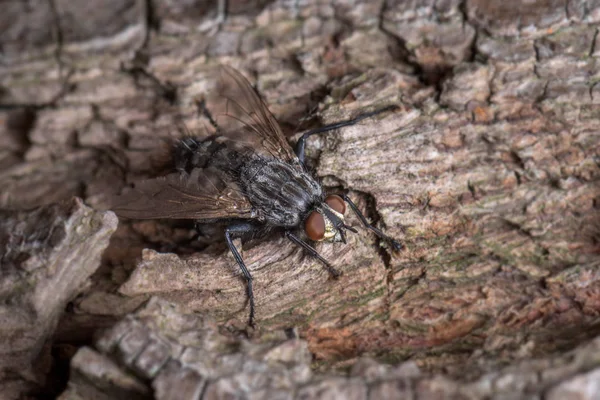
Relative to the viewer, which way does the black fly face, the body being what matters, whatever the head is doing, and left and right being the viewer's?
facing the viewer and to the right of the viewer
